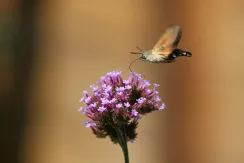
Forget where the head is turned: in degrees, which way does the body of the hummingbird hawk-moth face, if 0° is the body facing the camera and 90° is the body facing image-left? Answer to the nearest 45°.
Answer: approximately 90°
